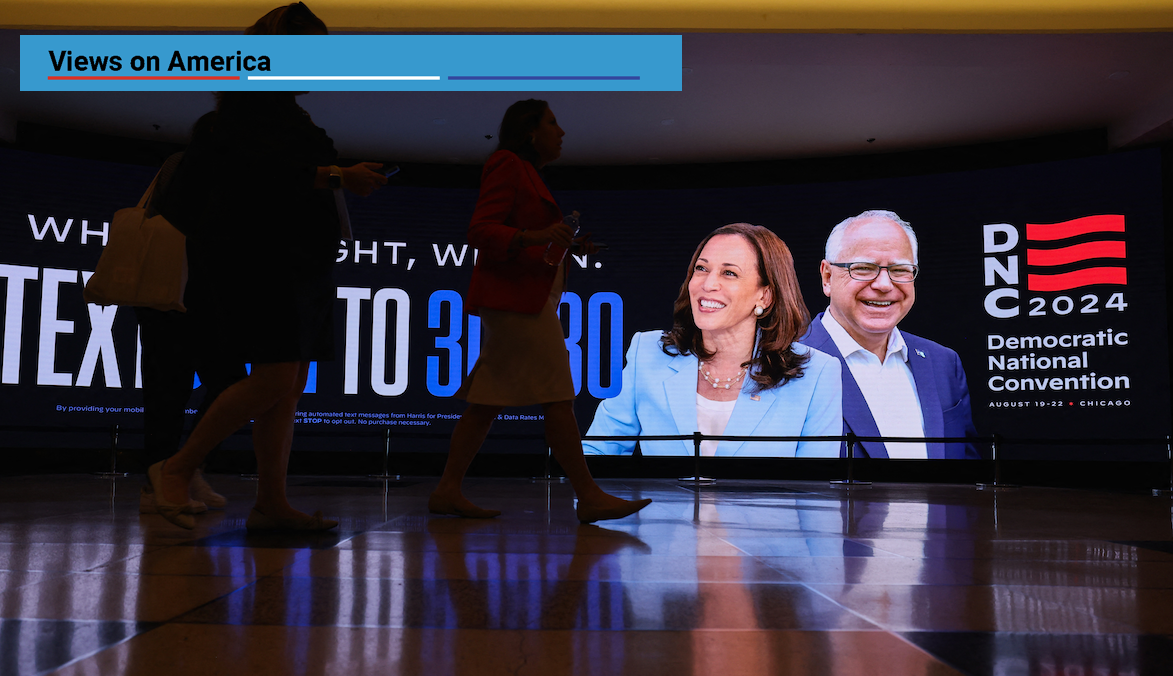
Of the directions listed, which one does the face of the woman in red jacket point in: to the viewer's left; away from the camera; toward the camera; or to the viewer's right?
to the viewer's right

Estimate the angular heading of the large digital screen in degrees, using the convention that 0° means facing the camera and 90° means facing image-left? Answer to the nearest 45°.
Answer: approximately 0°

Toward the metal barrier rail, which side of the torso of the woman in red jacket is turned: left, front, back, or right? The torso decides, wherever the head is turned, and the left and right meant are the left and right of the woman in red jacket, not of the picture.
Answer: left

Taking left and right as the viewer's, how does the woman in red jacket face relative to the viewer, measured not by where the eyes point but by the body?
facing to the right of the viewer

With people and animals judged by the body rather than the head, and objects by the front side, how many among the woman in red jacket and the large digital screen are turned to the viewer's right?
1

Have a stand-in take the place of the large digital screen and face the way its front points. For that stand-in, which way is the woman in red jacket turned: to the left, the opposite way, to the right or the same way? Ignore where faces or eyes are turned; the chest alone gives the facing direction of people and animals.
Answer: to the left

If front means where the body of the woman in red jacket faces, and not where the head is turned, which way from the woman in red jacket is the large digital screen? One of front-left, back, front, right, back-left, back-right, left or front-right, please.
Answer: left

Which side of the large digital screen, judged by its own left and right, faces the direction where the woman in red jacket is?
front

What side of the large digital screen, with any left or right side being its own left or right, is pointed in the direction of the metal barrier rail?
front
